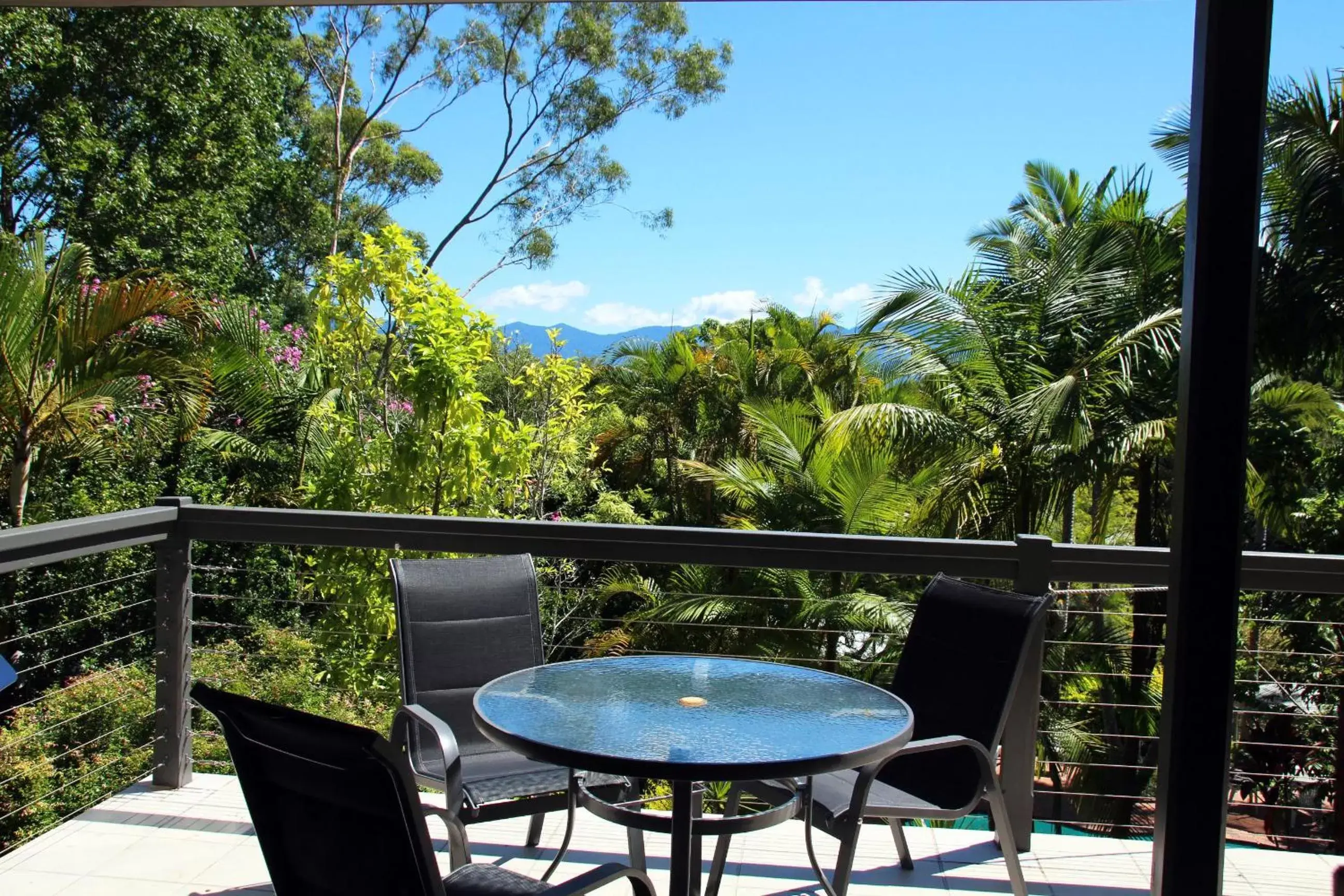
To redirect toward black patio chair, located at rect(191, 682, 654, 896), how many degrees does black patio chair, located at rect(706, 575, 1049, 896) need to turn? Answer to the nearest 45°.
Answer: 0° — it already faces it

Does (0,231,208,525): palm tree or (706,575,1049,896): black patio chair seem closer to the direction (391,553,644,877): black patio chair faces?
the black patio chair

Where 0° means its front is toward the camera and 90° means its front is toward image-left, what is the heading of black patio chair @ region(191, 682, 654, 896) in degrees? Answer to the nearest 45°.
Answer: approximately 225°

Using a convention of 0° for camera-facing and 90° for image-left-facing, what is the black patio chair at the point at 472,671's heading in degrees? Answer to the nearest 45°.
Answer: approximately 315°

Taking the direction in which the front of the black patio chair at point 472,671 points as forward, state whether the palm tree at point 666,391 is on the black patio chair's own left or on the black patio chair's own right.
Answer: on the black patio chair's own left

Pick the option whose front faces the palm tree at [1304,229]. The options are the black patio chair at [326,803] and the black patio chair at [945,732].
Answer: the black patio chair at [326,803]

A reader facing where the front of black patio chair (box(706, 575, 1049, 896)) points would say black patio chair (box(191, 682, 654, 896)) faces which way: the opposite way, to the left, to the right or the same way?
the opposite way

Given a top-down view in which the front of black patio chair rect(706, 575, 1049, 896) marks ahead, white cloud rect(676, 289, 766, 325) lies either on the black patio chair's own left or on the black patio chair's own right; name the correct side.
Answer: on the black patio chair's own right

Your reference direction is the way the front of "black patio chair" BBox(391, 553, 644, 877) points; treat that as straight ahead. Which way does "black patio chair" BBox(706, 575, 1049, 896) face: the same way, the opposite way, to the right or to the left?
to the right

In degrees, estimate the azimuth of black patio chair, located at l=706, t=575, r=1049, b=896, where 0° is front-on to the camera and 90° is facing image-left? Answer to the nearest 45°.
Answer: approximately 45°
